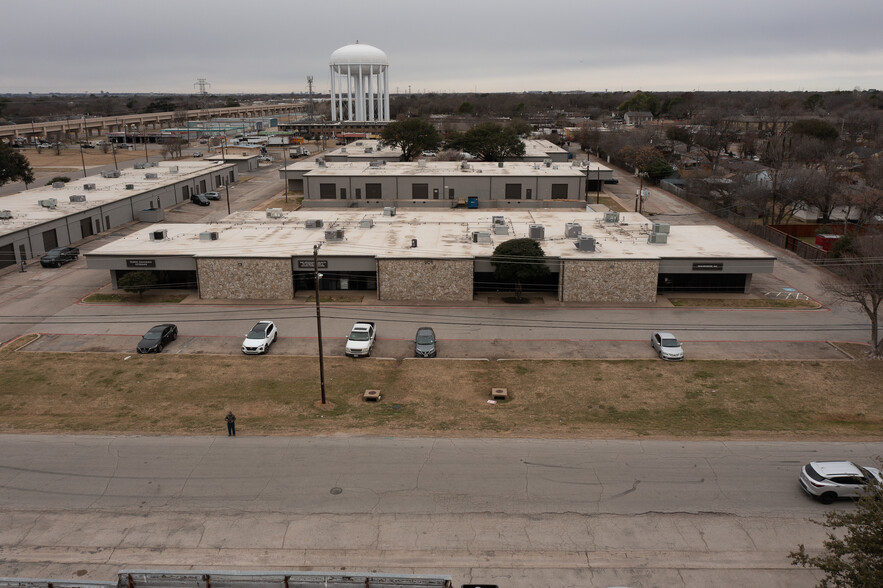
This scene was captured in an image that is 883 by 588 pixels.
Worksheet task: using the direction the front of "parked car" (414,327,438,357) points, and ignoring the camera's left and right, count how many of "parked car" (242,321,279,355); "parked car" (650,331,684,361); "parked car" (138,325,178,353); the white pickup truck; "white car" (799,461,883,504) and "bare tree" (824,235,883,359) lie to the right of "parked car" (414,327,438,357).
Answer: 3

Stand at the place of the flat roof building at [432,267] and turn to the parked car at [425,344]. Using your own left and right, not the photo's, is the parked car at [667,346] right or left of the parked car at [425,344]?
left

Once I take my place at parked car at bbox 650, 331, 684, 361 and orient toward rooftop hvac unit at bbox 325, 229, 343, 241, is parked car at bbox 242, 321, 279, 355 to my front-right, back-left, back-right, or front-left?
front-left

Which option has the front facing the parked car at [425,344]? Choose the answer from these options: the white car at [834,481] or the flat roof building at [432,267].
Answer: the flat roof building

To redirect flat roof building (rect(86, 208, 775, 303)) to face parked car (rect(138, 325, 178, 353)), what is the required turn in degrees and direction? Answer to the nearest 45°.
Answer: approximately 45° to its right

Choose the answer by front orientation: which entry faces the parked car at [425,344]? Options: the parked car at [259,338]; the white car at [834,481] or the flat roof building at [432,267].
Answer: the flat roof building

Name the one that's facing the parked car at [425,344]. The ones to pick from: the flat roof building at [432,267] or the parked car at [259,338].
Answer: the flat roof building

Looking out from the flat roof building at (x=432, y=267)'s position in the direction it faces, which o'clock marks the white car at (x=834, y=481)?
The white car is roughly at 11 o'clock from the flat roof building.

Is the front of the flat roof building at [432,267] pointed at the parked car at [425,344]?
yes

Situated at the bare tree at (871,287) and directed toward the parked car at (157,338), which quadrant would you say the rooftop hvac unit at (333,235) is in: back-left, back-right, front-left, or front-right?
front-right

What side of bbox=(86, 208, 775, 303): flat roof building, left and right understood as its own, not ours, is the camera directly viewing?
front

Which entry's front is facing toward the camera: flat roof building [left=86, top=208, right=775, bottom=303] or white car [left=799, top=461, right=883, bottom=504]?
the flat roof building
